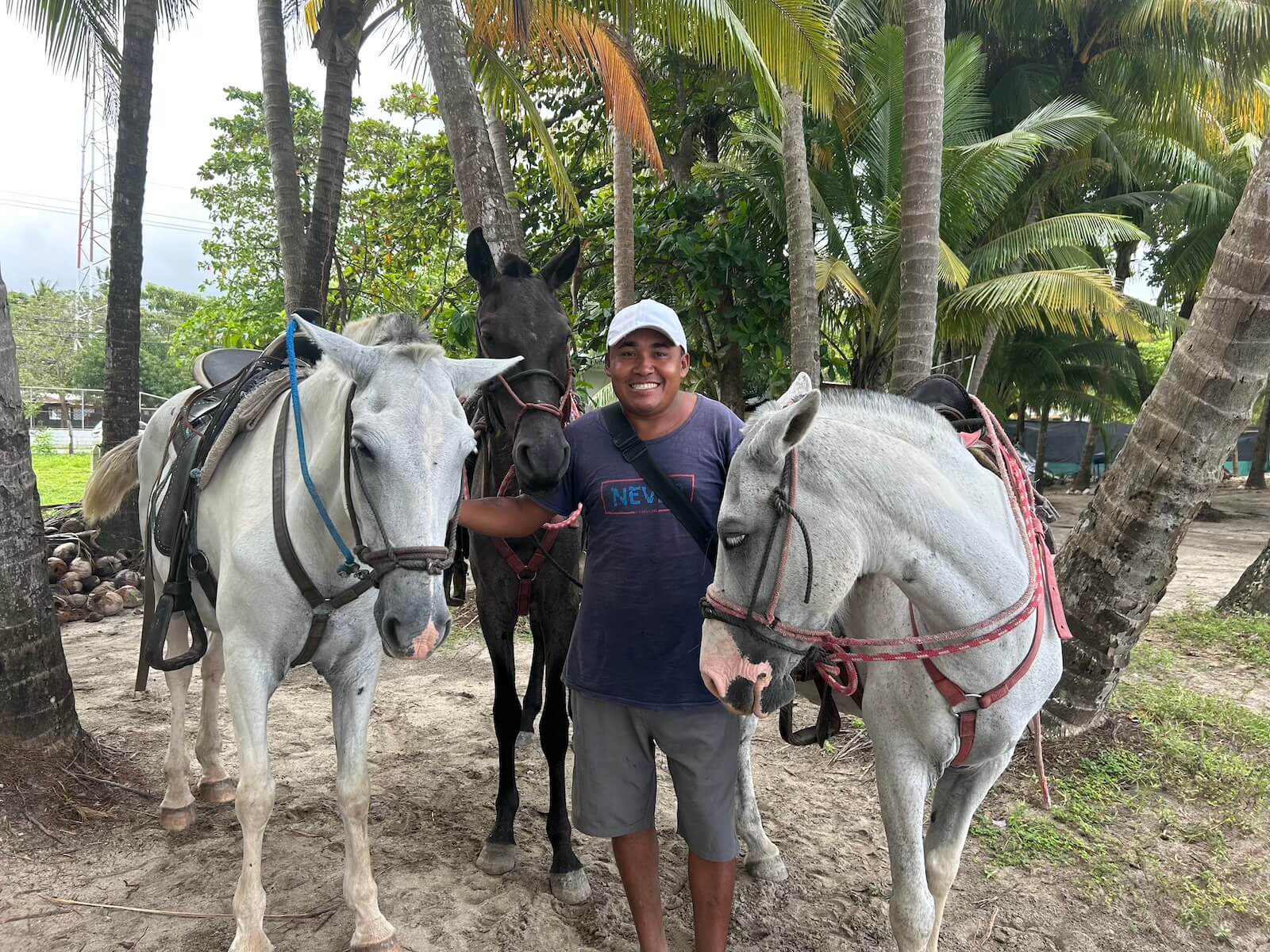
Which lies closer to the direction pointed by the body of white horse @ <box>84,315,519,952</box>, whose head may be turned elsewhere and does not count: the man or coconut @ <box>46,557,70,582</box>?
the man

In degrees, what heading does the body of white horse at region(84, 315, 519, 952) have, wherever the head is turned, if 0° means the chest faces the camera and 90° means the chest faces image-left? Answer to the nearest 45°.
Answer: approximately 315°

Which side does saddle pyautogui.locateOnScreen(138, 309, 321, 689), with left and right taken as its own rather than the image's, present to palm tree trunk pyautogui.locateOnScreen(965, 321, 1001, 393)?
left

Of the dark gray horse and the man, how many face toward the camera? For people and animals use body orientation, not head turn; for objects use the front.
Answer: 2

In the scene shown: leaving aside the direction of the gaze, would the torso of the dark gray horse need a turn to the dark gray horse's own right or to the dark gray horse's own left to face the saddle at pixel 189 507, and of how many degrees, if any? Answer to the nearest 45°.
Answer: approximately 90° to the dark gray horse's own right

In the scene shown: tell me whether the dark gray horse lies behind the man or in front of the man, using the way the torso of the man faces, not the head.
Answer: behind

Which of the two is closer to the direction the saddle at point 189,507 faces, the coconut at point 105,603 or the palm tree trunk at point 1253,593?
the palm tree trunk

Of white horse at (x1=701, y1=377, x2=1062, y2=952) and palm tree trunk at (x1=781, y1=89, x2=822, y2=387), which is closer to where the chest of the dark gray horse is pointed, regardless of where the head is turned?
the white horse

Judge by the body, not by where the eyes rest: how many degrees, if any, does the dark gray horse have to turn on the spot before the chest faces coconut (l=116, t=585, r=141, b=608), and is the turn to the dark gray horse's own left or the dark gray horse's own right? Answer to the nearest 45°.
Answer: approximately 135° to the dark gray horse's own right

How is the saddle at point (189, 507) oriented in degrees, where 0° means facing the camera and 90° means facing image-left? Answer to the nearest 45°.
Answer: approximately 315°

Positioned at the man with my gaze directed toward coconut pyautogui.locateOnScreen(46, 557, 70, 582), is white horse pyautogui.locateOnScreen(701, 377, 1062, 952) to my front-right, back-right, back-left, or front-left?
back-right
